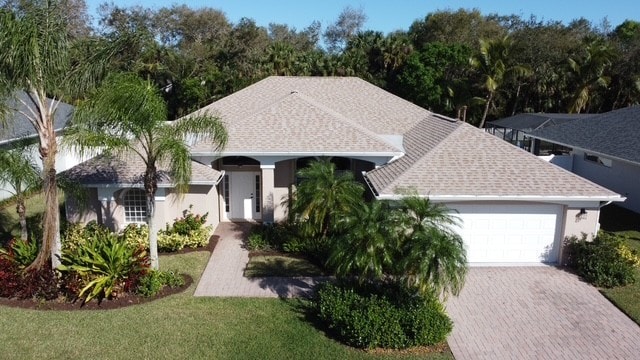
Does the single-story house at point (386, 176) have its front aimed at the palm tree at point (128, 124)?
no

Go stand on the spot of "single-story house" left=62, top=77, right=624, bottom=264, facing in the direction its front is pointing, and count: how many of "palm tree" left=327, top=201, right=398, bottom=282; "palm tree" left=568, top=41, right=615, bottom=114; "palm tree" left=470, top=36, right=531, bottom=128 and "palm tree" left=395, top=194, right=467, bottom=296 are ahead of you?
2

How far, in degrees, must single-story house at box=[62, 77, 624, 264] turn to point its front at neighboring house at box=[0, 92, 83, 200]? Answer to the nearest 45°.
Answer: approximately 90° to its right

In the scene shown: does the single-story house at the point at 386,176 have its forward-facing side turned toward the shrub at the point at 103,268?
no

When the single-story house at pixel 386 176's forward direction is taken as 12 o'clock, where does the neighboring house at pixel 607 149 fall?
The neighboring house is roughly at 8 o'clock from the single-story house.

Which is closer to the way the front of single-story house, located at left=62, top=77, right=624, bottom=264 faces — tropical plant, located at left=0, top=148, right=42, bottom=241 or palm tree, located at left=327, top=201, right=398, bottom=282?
the palm tree

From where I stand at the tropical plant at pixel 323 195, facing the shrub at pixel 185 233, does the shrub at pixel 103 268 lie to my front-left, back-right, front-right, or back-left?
front-left

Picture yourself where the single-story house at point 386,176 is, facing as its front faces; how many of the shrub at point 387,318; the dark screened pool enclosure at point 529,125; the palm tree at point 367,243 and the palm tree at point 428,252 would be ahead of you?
3

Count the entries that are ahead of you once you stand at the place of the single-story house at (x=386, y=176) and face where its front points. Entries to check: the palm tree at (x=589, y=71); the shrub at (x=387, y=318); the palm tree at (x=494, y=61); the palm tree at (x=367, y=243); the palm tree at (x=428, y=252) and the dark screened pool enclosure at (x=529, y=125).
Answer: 3

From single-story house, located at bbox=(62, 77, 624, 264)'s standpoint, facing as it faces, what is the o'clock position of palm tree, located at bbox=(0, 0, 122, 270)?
The palm tree is roughly at 2 o'clock from the single-story house.

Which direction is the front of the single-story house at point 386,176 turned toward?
toward the camera

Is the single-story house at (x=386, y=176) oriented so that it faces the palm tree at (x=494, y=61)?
no

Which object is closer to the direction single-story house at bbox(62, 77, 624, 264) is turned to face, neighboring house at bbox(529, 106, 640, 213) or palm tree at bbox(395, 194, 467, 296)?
the palm tree

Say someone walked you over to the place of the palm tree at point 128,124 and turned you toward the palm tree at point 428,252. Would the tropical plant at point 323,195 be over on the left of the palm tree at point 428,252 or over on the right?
left

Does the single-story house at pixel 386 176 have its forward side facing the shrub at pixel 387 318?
yes

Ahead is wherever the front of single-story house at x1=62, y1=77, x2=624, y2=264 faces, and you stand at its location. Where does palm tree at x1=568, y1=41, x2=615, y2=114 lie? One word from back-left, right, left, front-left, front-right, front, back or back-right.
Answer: back-left

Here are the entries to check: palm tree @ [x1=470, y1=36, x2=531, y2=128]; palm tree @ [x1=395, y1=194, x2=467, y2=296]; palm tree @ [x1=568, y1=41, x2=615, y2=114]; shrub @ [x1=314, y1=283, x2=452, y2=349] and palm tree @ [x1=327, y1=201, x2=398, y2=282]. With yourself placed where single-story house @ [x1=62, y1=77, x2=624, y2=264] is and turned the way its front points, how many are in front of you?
3

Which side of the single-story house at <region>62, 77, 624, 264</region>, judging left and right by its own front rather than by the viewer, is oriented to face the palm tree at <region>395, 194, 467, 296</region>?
front

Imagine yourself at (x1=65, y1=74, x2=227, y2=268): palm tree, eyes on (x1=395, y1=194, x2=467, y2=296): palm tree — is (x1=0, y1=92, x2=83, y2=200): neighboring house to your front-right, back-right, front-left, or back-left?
back-left
